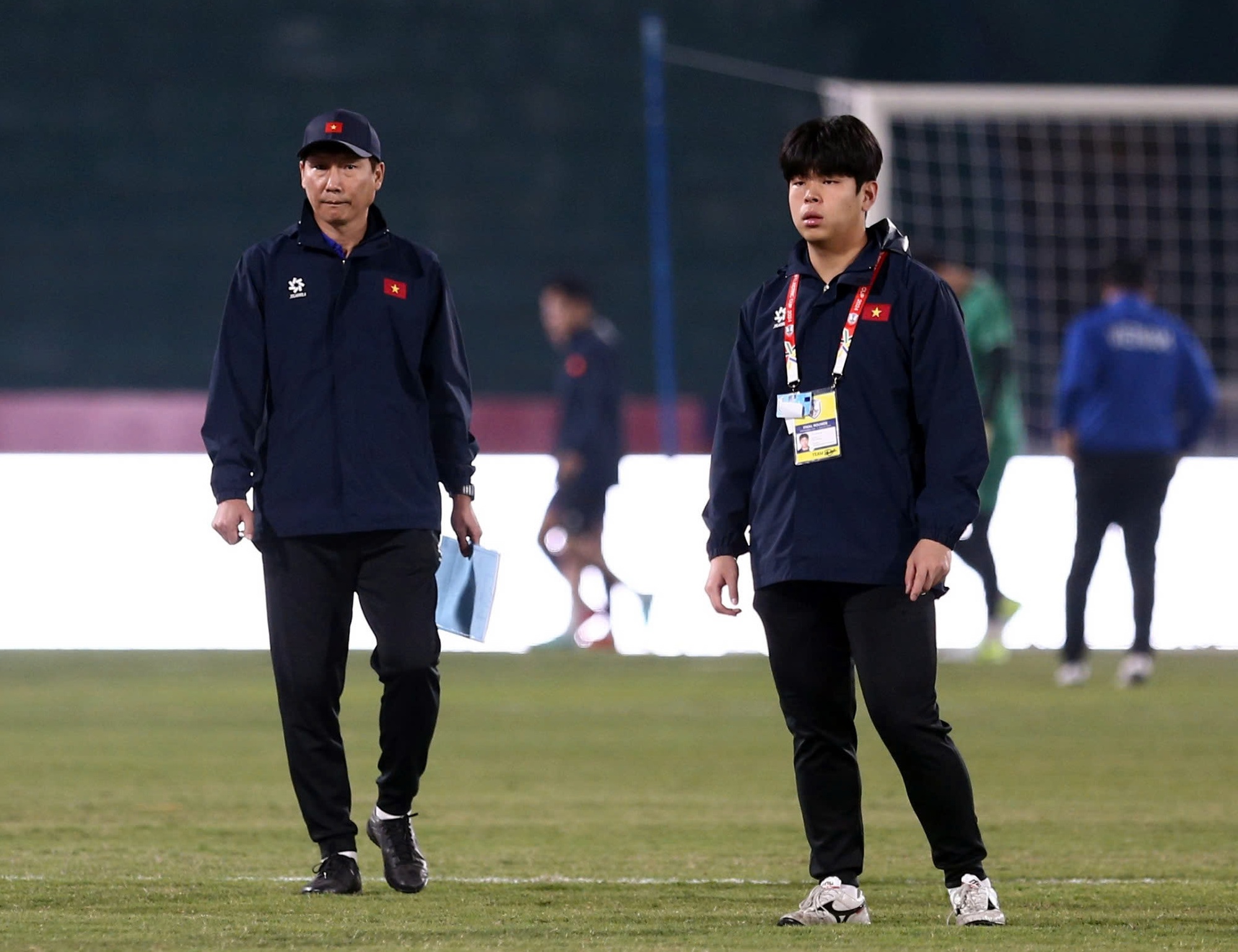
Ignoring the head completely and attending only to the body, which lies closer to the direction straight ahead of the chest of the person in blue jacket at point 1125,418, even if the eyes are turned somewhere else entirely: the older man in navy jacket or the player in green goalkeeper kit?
the player in green goalkeeper kit

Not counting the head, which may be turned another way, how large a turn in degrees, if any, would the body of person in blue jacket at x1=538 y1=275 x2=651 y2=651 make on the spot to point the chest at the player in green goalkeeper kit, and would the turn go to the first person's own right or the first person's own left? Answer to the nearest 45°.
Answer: approximately 135° to the first person's own left

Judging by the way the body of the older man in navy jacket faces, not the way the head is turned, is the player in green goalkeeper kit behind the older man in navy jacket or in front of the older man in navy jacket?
behind

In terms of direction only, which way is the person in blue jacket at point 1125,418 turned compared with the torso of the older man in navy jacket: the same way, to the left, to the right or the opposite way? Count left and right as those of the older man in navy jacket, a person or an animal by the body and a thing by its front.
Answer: the opposite way

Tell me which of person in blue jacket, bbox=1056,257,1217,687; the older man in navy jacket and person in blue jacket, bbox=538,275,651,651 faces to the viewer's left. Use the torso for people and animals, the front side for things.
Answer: person in blue jacket, bbox=538,275,651,651

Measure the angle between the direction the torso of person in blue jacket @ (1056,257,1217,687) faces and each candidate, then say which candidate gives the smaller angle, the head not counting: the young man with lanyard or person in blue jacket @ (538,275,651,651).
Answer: the person in blue jacket

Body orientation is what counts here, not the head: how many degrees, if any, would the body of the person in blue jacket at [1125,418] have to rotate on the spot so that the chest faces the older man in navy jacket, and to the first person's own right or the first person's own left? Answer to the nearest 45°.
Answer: approximately 180°

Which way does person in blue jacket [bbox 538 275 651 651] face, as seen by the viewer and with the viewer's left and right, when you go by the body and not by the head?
facing to the left of the viewer

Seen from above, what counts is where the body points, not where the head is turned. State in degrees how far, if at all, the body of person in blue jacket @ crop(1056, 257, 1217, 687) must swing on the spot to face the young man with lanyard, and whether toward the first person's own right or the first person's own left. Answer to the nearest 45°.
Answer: approximately 180°
